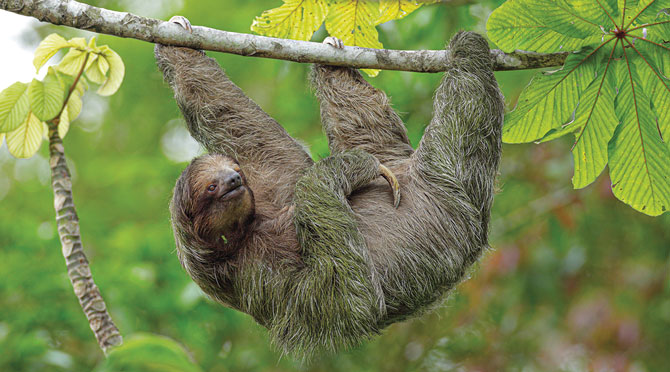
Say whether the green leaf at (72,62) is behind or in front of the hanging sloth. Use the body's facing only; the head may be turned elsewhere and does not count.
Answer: in front

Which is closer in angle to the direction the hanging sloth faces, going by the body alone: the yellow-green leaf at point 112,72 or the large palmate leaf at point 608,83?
the yellow-green leaf
